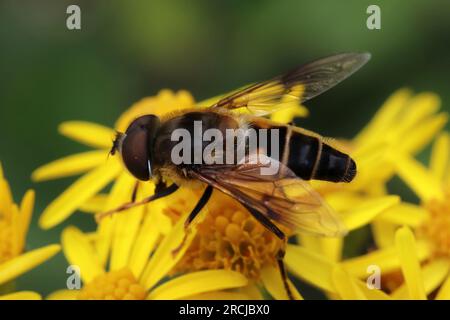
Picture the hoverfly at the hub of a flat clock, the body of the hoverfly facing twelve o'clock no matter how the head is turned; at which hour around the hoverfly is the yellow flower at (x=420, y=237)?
The yellow flower is roughly at 5 o'clock from the hoverfly.

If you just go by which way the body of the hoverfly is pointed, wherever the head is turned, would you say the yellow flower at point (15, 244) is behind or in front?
in front

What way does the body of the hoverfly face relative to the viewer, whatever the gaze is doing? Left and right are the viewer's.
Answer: facing to the left of the viewer

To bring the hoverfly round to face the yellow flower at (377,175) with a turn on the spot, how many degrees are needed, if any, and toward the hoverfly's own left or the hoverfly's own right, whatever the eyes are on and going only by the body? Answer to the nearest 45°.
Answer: approximately 135° to the hoverfly's own right
